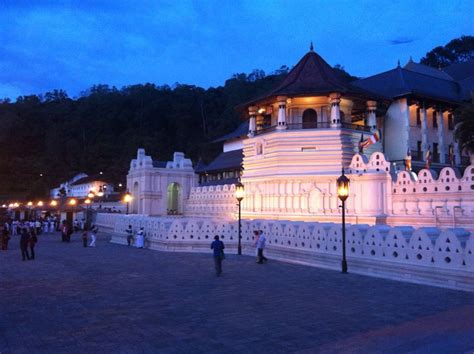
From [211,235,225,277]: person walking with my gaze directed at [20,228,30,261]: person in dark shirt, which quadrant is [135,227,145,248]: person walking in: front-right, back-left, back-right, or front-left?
front-right

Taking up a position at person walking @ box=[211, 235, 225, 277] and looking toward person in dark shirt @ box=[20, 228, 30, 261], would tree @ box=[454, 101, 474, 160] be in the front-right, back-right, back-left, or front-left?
back-right

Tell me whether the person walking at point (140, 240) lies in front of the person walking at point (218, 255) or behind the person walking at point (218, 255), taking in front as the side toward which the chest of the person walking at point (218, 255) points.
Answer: in front

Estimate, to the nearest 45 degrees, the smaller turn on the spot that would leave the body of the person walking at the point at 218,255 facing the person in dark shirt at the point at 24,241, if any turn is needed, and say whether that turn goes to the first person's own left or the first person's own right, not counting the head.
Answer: approximately 45° to the first person's own left

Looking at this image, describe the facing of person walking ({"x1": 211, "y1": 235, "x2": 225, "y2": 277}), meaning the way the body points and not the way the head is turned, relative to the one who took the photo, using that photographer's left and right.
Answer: facing away from the viewer

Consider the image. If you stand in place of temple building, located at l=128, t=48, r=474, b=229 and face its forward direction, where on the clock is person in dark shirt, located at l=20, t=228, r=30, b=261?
The person in dark shirt is roughly at 12 o'clock from the temple building.

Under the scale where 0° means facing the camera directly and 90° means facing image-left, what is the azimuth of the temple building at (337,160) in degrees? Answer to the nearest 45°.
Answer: approximately 45°

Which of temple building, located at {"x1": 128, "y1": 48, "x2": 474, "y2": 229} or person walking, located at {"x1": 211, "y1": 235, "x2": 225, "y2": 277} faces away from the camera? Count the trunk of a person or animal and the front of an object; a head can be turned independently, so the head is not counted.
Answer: the person walking

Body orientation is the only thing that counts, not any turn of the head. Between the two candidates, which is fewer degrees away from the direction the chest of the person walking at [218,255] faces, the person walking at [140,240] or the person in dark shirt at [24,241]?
the person walking

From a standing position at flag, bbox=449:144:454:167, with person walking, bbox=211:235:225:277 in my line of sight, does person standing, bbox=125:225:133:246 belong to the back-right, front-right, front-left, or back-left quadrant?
front-right

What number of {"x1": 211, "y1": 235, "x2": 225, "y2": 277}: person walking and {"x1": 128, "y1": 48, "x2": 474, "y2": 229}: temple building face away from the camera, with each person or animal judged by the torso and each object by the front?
1

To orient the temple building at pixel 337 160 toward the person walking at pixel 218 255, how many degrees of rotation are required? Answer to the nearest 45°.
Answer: approximately 45° to its left

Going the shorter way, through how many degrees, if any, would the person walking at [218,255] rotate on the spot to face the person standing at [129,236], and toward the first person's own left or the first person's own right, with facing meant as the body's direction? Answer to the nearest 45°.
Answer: approximately 45° to the first person's own left

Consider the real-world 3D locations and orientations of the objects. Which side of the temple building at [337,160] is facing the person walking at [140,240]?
front

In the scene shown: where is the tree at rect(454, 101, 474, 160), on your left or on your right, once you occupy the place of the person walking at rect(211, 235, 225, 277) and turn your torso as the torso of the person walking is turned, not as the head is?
on your right
